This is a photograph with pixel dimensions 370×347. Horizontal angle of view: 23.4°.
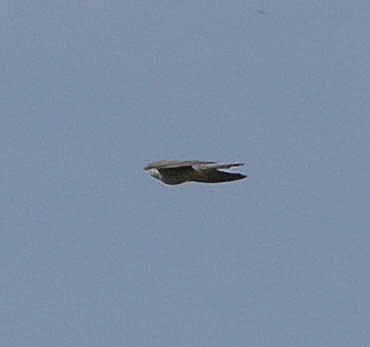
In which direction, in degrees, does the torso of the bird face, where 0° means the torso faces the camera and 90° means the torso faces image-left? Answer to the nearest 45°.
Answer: approximately 90°
